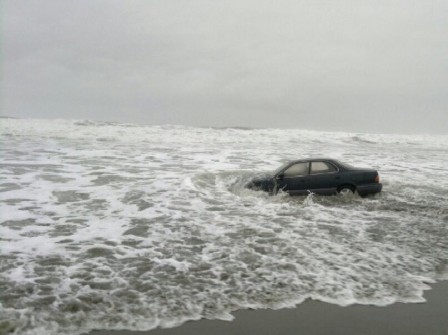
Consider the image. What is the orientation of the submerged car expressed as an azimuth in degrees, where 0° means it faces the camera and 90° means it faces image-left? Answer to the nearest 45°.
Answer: approximately 90°
